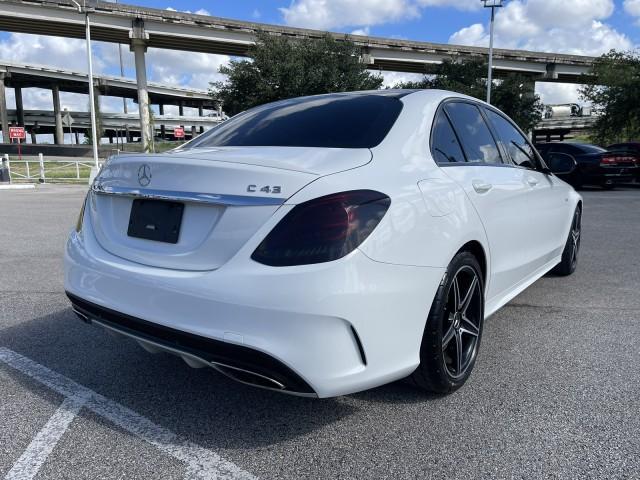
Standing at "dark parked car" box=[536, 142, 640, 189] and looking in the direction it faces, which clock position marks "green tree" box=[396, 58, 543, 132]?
The green tree is roughly at 1 o'clock from the dark parked car.

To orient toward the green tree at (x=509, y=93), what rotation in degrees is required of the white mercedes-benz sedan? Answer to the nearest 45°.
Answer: approximately 45° to its left

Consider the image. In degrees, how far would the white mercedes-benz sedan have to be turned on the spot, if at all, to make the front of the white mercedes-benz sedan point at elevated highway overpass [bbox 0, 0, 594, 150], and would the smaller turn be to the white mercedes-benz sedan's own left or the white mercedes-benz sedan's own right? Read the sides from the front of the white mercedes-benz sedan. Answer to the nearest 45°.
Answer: approximately 45° to the white mercedes-benz sedan's own left

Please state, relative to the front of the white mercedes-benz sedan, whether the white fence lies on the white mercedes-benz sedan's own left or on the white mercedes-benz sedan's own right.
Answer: on the white mercedes-benz sedan's own left

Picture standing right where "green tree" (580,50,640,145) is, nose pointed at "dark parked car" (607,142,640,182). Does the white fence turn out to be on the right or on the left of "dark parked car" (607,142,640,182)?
right

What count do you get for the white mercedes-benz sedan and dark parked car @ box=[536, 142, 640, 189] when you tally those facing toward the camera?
0

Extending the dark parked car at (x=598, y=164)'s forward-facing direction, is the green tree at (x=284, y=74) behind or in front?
in front

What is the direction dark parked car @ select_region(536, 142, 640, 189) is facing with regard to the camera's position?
facing away from the viewer and to the left of the viewer

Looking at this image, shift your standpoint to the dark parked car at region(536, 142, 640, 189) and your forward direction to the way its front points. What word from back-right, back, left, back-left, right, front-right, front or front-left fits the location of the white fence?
front-left

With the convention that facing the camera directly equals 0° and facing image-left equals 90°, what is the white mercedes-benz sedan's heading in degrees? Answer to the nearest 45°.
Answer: approximately 225°

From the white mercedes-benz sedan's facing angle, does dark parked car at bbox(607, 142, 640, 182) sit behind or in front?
in front
